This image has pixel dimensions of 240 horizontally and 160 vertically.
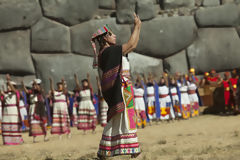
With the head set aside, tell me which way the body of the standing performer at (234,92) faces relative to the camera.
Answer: toward the camera

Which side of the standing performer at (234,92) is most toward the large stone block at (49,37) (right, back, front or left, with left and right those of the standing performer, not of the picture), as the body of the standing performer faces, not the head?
right

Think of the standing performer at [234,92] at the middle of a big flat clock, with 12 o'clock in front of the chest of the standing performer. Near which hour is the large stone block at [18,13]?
The large stone block is roughly at 3 o'clock from the standing performer.

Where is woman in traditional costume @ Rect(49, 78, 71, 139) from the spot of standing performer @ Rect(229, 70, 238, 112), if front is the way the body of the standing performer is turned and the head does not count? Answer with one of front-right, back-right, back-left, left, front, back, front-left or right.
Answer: front-right

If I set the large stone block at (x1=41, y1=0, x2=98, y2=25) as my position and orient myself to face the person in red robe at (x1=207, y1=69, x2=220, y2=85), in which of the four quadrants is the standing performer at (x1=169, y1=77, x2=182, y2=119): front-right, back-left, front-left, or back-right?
front-right

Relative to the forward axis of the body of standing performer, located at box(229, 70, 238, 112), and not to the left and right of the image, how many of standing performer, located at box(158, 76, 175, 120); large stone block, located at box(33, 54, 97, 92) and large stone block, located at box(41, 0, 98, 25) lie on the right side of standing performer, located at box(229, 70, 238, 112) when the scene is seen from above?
3

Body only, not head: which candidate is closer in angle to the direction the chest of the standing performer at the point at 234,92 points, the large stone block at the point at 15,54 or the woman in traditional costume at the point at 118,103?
the woman in traditional costume
